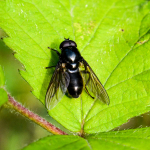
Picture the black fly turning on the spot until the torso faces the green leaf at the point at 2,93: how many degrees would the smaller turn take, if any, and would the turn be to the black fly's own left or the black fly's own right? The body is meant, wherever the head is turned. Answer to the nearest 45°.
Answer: approximately 135° to the black fly's own left

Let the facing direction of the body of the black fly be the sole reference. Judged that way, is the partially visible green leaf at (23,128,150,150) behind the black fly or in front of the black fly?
behind

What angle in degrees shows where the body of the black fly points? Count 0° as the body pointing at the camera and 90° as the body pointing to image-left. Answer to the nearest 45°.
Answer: approximately 180°

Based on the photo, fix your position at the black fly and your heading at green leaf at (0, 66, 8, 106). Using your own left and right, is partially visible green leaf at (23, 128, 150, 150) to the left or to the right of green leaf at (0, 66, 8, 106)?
left
